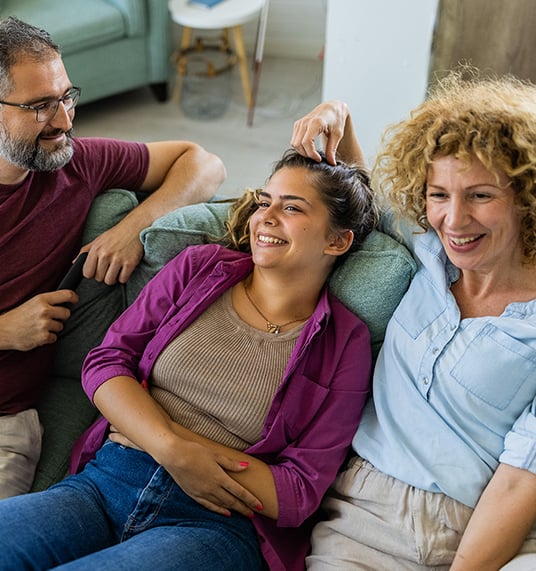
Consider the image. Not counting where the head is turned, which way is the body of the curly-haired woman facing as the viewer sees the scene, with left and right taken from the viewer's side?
facing the viewer and to the left of the viewer

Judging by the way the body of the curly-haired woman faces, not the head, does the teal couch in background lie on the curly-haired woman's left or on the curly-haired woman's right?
on the curly-haired woman's right

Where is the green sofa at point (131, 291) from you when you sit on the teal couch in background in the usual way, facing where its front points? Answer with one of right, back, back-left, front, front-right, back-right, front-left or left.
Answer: front-right

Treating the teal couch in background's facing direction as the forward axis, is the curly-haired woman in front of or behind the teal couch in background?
in front

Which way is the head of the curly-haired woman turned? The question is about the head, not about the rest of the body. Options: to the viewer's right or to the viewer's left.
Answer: to the viewer's left

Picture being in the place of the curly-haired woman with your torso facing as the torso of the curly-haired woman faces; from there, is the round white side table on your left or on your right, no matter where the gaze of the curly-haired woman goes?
on your right

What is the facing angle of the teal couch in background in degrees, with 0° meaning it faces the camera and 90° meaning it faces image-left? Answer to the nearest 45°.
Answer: approximately 315°

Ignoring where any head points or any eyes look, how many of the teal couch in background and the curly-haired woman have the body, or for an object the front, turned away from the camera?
0
